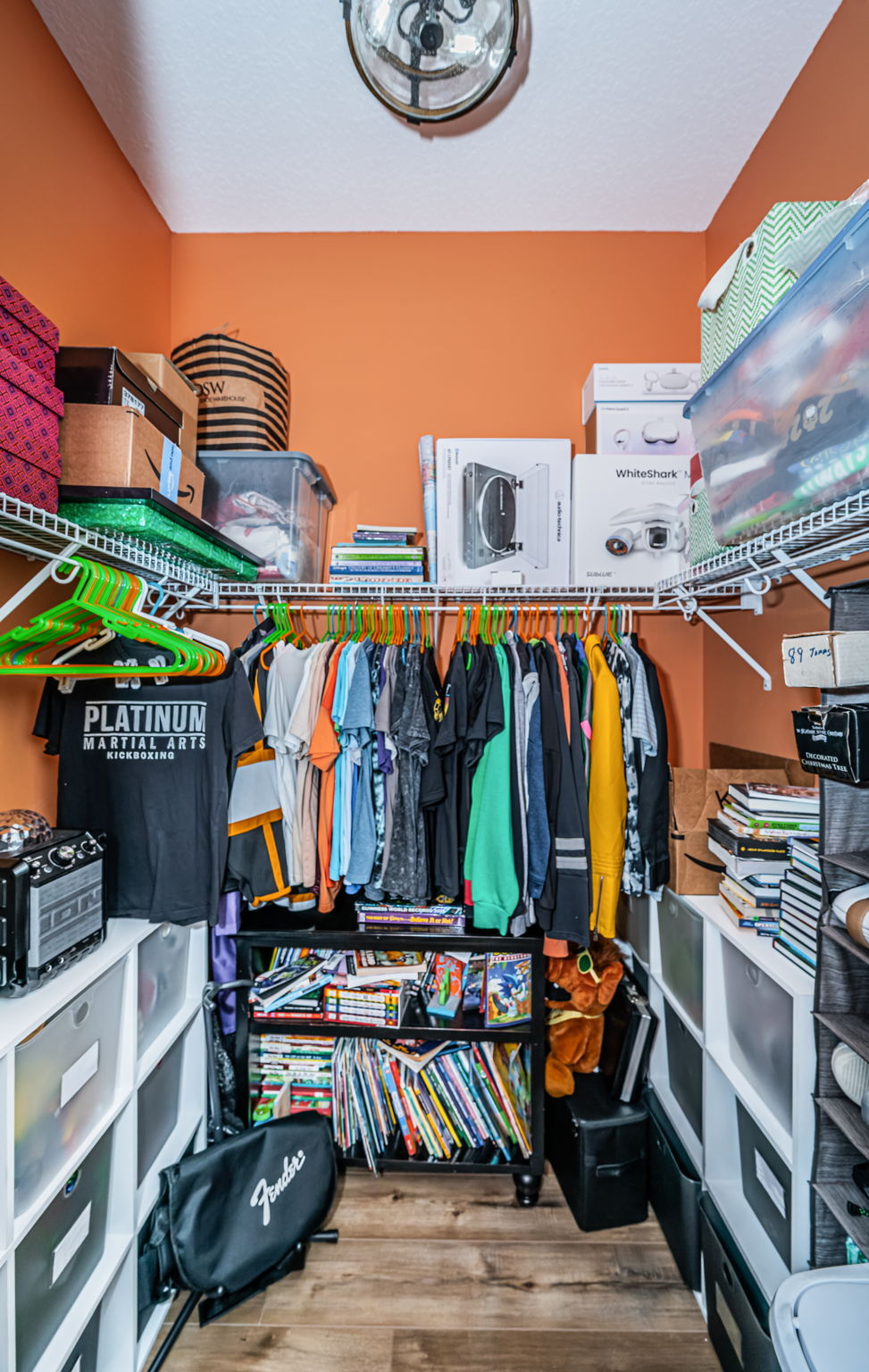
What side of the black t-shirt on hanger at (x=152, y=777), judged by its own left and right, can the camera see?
front

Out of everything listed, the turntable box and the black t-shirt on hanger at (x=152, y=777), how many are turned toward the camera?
2

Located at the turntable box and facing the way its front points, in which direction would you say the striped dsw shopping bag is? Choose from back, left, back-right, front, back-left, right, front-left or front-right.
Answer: right

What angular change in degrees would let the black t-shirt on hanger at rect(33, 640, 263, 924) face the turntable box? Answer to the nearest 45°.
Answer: approximately 90° to its left

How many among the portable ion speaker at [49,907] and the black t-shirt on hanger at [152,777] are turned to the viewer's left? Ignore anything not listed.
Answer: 0

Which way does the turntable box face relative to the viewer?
toward the camera
